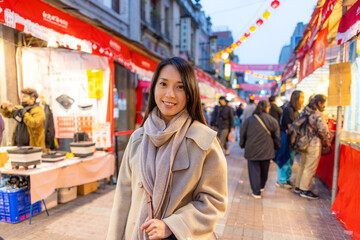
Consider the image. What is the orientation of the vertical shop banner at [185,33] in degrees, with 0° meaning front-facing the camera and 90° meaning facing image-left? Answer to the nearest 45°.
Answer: approximately 0°

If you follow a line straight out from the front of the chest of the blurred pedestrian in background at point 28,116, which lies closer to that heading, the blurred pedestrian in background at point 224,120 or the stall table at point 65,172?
the stall table

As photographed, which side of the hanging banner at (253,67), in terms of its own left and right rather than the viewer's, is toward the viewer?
front

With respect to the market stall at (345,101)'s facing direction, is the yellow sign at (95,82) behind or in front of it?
in front

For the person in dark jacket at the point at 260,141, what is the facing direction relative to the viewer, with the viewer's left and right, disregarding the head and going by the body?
facing away from the viewer

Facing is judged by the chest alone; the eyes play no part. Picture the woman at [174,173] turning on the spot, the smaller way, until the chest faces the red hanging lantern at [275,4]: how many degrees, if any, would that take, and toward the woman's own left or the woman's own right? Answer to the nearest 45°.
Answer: approximately 180°

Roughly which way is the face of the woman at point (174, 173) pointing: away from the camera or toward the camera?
toward the camera

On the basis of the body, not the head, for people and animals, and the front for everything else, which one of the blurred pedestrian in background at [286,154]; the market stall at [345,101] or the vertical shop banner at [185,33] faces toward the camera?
the vertical shop banner

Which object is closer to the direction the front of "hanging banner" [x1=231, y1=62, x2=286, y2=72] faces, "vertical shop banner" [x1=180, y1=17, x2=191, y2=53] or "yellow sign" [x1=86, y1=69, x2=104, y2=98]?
the yellow sign

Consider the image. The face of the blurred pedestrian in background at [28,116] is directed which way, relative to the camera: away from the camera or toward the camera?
toward the camera

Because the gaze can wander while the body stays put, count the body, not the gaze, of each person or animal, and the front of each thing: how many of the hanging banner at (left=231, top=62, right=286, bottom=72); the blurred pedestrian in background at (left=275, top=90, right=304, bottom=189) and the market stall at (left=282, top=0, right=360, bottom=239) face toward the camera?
1
